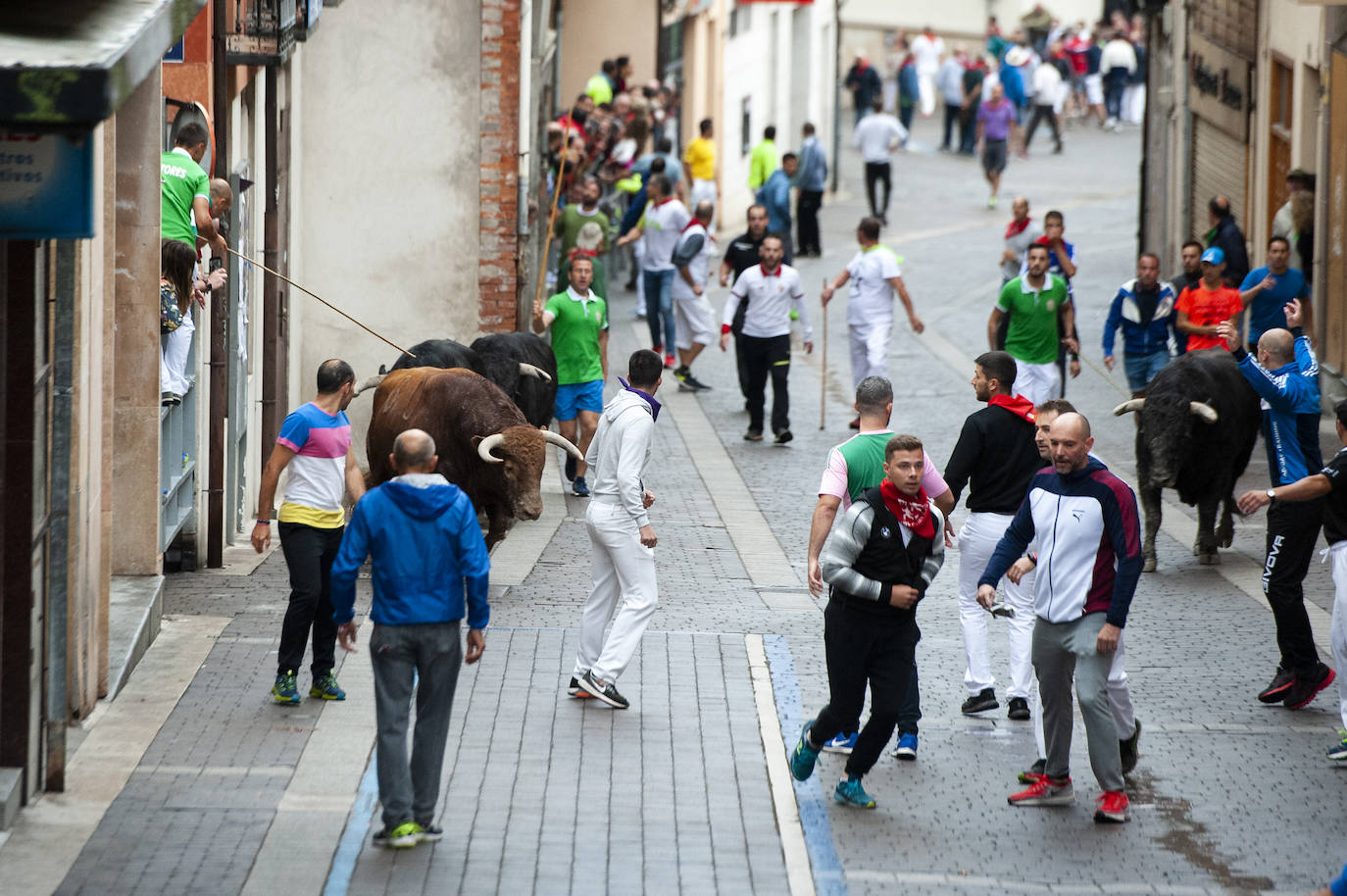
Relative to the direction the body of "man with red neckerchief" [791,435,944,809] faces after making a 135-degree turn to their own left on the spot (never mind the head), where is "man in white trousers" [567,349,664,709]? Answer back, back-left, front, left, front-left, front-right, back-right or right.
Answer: front-left

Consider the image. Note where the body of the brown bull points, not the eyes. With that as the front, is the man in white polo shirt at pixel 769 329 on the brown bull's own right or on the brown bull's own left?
on the brown bull's own left

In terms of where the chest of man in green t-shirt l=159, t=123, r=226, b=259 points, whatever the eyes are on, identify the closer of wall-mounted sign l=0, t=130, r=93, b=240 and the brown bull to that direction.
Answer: the brown bull

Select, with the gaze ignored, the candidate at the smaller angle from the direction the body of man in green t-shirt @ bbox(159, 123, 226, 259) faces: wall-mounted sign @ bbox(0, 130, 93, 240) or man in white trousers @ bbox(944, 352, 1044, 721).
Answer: the man in white trousers

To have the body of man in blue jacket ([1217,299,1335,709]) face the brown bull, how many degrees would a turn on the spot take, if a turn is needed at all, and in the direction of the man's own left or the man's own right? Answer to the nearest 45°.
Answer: approximately 45° to the man's own left

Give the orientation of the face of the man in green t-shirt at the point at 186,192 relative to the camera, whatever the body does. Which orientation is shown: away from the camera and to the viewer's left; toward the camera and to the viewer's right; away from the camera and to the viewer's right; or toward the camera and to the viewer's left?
away from the camera and to the viewer's right

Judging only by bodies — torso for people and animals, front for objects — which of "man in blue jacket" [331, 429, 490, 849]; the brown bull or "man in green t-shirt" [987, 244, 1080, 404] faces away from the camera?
the man in blue jacket
